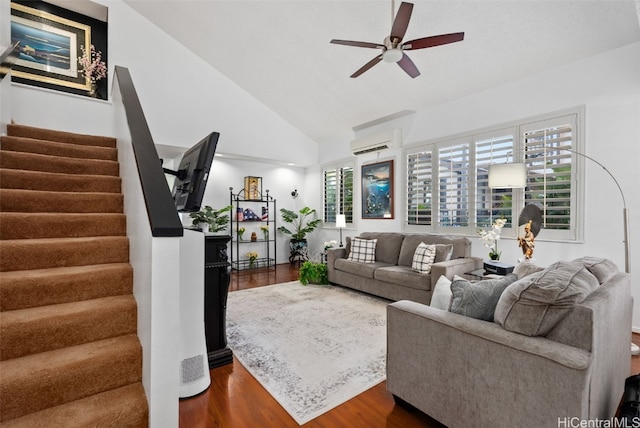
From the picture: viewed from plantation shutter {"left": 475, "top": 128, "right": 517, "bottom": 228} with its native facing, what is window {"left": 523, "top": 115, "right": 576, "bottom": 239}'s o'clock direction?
The window is roughly at 8 o'clock from the plantation shutter.

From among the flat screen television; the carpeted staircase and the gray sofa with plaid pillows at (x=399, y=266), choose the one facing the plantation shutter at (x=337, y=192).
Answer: the flat screen television

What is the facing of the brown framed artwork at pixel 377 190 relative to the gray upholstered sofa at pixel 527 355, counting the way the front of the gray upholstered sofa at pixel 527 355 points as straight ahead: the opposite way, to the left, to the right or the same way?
to the left

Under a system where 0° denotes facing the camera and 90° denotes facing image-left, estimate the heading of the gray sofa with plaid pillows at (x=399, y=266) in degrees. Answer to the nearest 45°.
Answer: approximately 45°

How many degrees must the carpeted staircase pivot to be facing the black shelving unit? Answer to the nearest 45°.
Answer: approximately 135° to its left

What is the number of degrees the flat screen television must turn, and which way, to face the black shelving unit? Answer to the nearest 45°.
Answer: approximately 45° to its left

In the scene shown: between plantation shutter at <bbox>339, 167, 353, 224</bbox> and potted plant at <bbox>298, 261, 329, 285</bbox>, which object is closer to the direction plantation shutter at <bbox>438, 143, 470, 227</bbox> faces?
the potted plant

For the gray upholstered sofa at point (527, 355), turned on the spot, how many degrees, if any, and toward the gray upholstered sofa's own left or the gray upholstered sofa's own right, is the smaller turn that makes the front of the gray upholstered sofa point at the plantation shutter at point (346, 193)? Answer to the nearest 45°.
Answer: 0° — it already faces it

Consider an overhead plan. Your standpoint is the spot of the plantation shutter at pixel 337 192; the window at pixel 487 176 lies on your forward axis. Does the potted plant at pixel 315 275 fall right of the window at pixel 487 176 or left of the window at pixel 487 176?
right

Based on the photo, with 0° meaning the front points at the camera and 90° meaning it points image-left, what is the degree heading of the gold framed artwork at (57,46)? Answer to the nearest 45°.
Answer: approximately 315°

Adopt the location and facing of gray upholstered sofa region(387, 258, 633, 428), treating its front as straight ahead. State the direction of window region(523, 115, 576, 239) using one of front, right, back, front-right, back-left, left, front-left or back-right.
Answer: front-right

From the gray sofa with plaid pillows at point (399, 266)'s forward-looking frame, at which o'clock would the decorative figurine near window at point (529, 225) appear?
The decorative figurine near window is roughly at 8 o'clock from the gray sofa with plaid pillows.

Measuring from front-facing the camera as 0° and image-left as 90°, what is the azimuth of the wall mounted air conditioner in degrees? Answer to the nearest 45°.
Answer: approximately 45°
